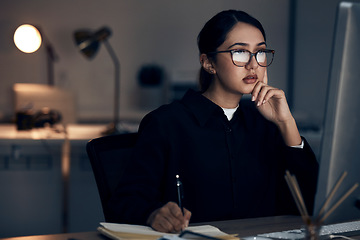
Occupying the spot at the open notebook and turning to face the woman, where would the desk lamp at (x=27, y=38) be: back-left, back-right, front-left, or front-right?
front-left

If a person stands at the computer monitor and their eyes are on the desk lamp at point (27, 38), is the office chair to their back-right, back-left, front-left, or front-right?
front-left

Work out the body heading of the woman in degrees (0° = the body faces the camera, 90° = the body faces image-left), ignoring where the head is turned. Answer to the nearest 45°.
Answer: approximately 315°

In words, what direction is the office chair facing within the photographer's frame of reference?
facing the viewer and to the right of the viewer

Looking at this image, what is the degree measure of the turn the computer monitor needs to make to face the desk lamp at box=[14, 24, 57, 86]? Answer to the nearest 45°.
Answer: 0° — it already faces it

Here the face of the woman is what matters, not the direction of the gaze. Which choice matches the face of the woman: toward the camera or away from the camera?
toward the camera

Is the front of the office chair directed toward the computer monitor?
yes

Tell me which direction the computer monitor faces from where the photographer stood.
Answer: facing away from the viewer and to the left of the viewer

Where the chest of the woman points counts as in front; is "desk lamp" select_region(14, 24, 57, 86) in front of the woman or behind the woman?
behind

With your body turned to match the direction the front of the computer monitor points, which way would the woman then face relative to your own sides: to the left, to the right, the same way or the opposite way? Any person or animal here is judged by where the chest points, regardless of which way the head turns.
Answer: the opposite way

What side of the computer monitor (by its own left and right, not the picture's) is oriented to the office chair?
front
